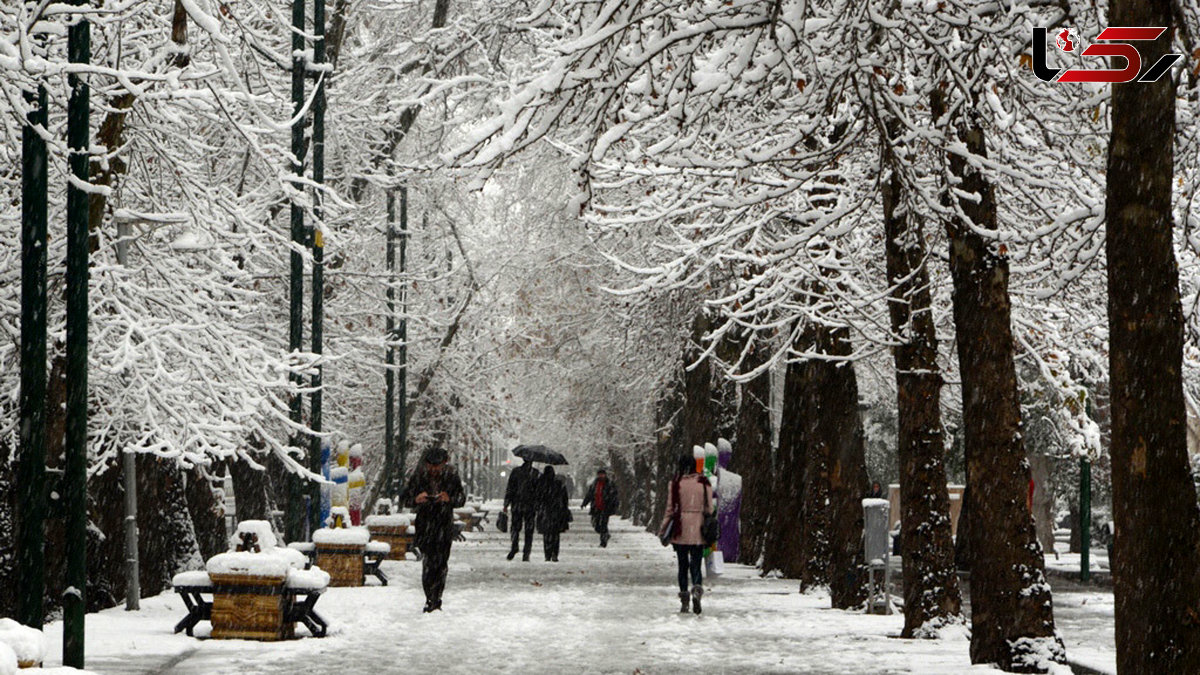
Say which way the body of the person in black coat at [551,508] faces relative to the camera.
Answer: away from the camera

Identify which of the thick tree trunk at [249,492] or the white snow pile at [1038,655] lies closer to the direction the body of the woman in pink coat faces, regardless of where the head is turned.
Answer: the thick tree trunk

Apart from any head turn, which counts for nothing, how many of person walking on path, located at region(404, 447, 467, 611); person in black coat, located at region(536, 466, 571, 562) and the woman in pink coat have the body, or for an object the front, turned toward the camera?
1

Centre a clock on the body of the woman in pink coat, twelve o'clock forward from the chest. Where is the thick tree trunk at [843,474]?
The thick tree trunk is roughly at 3 o'clock from the woman in pink coat.

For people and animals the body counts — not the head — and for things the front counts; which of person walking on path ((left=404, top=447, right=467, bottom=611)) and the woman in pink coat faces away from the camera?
the woman in pink coat

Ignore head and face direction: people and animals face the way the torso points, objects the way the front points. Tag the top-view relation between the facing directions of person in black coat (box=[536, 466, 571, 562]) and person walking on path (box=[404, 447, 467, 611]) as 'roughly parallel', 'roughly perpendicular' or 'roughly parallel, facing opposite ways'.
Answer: roughly parallel, facing opposite ways

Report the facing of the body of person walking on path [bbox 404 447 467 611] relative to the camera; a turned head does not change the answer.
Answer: toward the camera

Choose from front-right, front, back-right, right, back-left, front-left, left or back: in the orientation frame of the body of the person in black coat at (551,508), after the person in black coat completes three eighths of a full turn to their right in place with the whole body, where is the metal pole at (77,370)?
front-right

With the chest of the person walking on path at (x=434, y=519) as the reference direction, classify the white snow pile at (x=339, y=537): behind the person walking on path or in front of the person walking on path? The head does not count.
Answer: behind

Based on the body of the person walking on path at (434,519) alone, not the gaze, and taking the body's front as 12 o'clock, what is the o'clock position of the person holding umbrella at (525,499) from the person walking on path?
The person holding umbrella is roughly at 6 o'clock from the person walking on path.

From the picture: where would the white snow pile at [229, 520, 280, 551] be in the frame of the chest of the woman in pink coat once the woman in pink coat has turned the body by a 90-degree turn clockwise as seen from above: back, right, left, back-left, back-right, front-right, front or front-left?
back-right

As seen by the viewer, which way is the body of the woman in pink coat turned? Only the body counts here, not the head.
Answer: away from the camera

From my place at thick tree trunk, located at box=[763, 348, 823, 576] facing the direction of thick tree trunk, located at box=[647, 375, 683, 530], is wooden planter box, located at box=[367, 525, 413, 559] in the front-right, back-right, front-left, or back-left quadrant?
front-left

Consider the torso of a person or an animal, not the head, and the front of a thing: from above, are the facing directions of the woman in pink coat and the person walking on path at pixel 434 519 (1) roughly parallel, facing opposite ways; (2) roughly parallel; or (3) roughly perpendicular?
roughly parallel, facing opposite ways

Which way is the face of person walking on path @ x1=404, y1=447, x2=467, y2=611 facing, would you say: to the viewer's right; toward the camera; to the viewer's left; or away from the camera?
toward the camera
